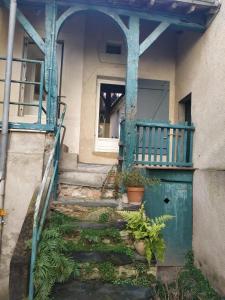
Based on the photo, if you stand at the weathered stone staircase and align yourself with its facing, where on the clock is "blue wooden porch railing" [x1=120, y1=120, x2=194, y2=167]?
The blue wooden porch railing is roughly at 7 o'clock from the weathered stone staircase.

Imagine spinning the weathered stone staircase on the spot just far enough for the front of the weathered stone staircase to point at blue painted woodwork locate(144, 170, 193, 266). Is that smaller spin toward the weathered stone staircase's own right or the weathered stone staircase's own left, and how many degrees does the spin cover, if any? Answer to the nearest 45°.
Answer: approximately 135° to the weathered stone staircase's own left

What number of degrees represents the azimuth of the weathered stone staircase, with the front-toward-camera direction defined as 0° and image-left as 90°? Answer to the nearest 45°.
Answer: approximately 0°
